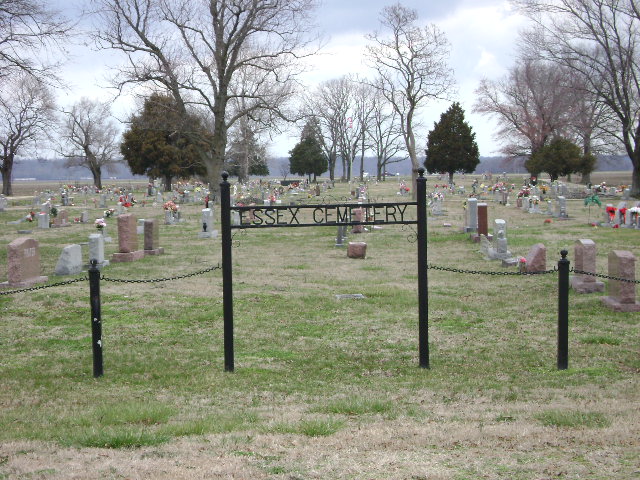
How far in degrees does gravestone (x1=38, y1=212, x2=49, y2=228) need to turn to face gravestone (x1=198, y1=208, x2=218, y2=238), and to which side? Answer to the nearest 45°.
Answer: approximately 45° to its left

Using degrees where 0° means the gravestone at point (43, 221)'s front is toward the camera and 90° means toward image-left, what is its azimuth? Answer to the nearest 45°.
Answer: approximately 0°

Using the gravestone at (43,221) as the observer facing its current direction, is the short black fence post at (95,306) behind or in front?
in front

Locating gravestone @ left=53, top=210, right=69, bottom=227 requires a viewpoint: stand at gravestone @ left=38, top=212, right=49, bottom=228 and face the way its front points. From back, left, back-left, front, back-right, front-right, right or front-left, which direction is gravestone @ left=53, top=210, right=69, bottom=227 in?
back-left

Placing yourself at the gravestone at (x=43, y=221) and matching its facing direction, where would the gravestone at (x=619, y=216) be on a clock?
the gravestone at (x=619, y=216) is roughly at 10 o'clock from the gravestone at (x=43, y=221).

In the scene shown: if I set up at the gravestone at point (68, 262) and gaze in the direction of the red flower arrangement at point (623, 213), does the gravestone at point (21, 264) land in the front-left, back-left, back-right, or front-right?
back-right

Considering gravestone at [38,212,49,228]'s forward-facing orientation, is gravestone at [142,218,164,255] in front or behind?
in front

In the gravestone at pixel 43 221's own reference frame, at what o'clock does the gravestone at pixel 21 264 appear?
the gravestone at pixel 21 264 is roughly at 12 o'clock from the gravestone at pixel 43 221.

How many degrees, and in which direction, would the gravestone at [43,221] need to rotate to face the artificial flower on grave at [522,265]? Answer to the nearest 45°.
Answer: approximately 45° to its left

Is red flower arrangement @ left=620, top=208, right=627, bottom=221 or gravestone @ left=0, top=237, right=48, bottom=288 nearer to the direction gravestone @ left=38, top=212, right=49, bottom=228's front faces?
the gravestone

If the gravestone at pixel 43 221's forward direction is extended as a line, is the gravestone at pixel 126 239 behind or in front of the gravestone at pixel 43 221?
in front

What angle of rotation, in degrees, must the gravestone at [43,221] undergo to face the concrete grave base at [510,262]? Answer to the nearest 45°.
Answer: approximately 45° to its left

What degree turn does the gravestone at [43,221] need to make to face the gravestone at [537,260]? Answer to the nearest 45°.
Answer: approximately 45° to its left

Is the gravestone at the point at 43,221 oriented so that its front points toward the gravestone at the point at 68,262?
yes

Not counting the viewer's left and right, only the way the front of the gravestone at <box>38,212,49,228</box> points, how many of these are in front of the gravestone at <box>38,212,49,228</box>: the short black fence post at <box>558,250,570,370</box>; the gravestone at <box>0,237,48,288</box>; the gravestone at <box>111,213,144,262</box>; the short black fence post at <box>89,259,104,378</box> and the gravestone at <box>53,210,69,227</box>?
4
